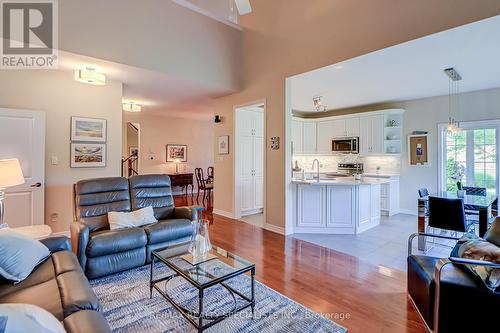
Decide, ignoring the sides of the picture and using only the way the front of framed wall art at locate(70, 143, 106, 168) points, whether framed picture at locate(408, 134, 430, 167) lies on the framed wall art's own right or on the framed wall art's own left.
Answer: on the framed wall art's own left

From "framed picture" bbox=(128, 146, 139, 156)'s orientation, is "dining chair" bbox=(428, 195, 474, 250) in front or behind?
in front

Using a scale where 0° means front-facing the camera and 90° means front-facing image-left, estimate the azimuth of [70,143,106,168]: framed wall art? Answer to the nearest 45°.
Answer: approximately 0°

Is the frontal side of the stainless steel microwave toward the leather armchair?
yes

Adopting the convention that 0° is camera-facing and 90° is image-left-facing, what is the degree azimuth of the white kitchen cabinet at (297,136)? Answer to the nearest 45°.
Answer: approximately 315°

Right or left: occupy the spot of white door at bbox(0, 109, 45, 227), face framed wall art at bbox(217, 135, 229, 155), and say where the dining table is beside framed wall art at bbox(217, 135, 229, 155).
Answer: right

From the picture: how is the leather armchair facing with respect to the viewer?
to the viewer's left

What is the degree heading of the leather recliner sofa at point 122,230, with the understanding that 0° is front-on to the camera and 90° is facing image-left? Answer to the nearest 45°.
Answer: approximately 315°
